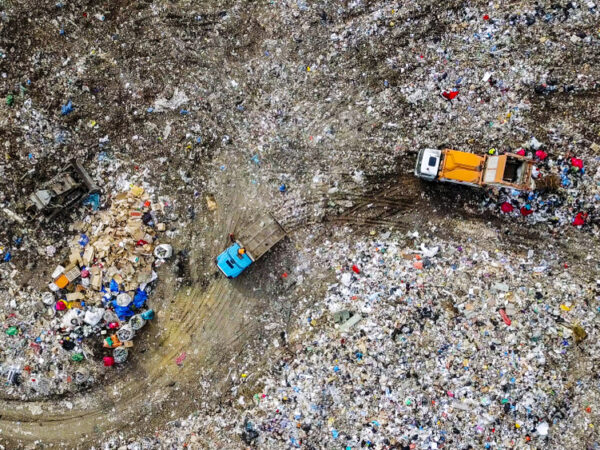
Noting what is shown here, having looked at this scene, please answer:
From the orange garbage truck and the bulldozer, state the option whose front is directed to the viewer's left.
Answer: the orange garbage truck

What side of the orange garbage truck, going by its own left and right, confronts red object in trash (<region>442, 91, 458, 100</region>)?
right

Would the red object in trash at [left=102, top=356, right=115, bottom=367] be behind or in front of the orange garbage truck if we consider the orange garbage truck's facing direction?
in front

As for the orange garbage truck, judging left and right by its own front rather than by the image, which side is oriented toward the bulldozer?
front

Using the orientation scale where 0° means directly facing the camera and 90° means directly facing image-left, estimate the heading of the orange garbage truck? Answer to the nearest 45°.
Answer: approximately 90°

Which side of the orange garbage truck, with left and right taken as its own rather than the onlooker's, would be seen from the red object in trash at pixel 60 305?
front

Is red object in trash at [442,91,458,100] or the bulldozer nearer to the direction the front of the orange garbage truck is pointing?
the bulldozer
